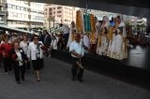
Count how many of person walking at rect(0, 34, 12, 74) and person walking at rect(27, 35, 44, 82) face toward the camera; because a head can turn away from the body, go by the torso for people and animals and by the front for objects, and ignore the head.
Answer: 2

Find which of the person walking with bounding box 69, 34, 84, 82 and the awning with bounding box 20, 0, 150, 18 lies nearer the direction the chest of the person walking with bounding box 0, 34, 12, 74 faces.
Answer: the person walking

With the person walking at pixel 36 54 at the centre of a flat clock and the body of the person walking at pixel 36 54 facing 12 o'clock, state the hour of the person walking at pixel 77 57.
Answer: the person walking at pixel 77 57 is roughly at 9 o'clock from the person walking at pixel 36 54.

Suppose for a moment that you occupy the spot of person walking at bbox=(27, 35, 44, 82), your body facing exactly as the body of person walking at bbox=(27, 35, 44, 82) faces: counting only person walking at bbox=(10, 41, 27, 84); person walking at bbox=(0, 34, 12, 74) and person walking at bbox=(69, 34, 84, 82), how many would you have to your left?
1

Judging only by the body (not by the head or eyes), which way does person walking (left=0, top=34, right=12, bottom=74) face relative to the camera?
toward the camera

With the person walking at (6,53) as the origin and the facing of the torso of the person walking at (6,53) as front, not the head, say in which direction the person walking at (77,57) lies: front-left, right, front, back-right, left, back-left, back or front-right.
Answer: front-left

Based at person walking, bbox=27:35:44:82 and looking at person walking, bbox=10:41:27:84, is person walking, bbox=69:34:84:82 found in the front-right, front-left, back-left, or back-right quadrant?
back-left

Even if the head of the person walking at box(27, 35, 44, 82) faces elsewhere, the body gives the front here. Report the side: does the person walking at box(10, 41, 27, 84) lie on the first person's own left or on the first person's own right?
on the first person's own right

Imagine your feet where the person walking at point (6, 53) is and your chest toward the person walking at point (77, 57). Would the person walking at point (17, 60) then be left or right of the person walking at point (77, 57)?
right

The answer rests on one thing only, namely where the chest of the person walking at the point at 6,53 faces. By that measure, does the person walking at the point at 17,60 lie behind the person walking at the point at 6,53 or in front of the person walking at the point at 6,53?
in front

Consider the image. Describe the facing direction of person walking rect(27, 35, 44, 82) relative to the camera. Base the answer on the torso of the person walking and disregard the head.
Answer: toward the camera

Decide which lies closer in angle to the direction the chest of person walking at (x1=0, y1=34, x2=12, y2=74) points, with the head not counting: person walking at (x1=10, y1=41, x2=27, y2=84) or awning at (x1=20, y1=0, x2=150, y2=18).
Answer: the person walking

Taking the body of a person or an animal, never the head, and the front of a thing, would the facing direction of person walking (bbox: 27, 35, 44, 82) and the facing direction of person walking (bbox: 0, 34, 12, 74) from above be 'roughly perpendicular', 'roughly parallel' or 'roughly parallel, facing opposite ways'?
roughly parallel
